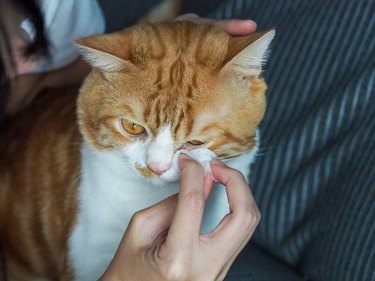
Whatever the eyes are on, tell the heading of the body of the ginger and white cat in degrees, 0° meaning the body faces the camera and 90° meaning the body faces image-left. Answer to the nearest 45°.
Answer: approximately 315°
